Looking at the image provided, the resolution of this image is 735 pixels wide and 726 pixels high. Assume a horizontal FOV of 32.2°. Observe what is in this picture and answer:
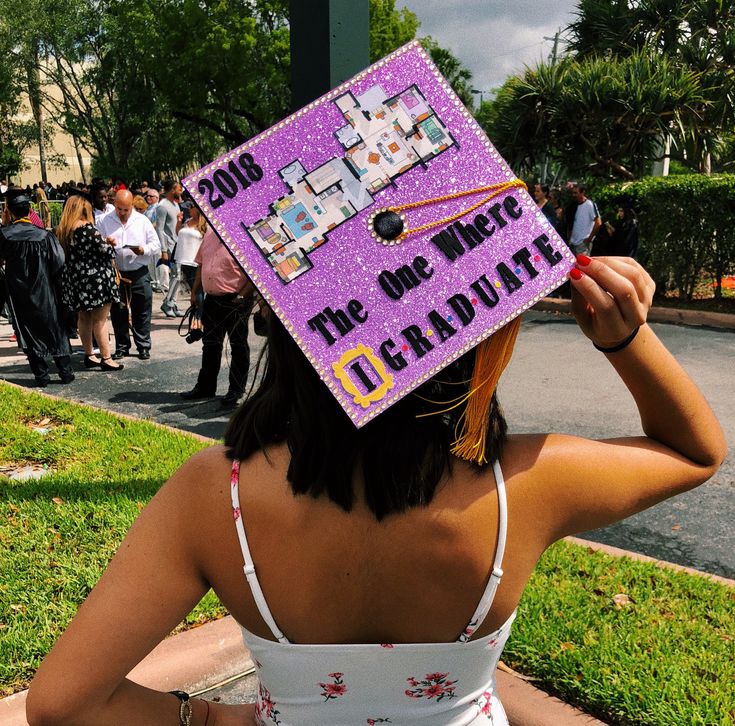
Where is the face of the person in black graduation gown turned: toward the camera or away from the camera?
away from the camera

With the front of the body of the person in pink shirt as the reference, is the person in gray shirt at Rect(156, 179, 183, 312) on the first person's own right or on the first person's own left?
on the first person's own right

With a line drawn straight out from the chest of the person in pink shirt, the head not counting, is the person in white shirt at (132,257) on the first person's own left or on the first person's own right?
on the first person's own right

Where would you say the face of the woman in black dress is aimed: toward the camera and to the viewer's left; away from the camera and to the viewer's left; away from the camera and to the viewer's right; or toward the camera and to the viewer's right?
away from the camera and to the viewer's right

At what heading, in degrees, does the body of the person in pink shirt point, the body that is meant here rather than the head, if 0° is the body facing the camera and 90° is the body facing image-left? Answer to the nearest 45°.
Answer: approximately 45°

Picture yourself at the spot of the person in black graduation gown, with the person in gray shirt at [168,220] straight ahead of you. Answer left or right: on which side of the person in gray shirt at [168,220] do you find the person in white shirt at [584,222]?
right

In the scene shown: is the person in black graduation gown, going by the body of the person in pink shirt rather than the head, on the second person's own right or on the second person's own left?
on the second person's own right

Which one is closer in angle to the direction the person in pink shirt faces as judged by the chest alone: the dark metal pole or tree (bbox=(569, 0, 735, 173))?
the dark metal pole

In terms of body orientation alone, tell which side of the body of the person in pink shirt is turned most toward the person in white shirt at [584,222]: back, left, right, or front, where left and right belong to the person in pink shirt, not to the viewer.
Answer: back
